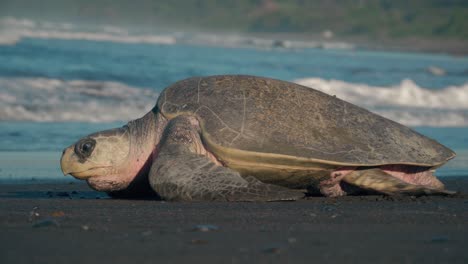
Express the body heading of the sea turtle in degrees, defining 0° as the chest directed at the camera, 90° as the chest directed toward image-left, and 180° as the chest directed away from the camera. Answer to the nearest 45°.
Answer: approximately 90°
